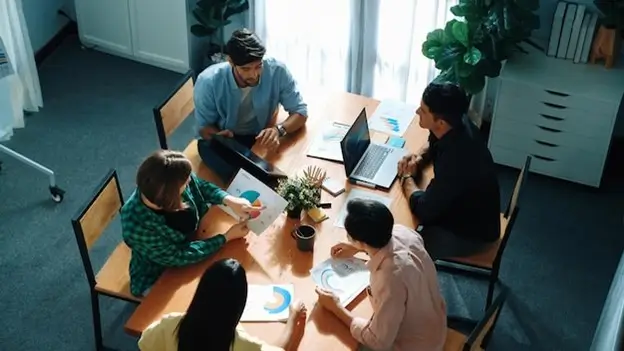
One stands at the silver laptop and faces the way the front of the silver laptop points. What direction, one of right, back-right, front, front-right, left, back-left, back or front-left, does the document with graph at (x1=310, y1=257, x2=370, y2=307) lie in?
right

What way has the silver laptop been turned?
to the viewer's right

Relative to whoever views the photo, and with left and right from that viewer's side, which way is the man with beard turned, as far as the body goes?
facing the viewer and to the right of the viewer

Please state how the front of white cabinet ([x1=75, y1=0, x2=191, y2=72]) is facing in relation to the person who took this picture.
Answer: facing the viewer and to the left of the viewer

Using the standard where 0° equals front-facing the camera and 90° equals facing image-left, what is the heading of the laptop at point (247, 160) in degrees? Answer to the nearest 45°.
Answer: approximately 225°

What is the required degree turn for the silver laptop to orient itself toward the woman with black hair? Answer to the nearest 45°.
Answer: approximately 90° to its right

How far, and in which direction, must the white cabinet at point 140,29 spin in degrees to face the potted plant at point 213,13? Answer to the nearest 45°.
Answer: approximately 90° to its left

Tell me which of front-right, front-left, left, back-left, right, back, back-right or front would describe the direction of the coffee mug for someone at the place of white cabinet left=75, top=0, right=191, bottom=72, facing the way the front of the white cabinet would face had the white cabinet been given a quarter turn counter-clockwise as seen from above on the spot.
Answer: front-right

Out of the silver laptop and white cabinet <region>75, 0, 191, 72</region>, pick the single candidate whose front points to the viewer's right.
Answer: the silver laptop

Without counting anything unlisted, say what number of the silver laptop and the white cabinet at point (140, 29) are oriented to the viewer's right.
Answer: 1

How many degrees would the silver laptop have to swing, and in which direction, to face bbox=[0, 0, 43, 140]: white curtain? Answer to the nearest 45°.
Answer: approximately 135° to its left

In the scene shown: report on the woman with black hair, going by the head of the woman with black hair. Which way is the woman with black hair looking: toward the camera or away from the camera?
away from the camera

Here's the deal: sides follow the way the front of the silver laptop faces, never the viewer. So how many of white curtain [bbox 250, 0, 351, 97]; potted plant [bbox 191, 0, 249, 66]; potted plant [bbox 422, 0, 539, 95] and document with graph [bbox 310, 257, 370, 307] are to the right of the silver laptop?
1
